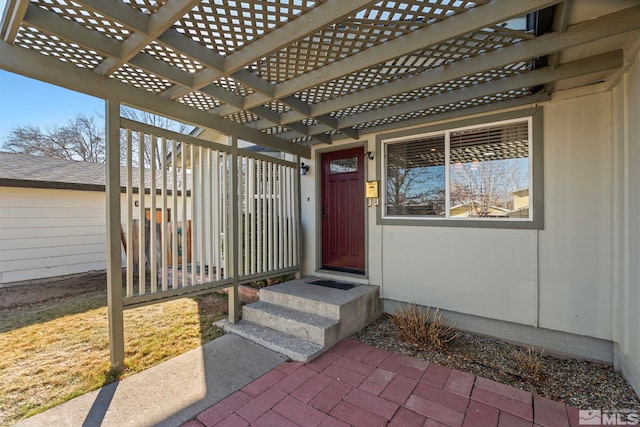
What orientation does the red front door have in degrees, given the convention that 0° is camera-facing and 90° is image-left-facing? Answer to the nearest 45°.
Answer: approximately 45°

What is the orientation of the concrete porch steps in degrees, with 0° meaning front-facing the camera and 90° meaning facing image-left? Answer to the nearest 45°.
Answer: approximately 45°

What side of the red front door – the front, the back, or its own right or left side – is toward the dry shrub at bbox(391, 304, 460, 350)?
left

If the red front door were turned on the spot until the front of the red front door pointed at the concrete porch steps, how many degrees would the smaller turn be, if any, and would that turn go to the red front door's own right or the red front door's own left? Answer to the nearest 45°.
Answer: approximately 45° to the red front door's own left

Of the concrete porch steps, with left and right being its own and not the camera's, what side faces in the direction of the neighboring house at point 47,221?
right

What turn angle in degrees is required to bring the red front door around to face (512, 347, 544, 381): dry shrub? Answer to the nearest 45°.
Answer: approximately 90° to its left

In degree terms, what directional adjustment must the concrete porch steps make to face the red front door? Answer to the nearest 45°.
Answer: approximately 180°

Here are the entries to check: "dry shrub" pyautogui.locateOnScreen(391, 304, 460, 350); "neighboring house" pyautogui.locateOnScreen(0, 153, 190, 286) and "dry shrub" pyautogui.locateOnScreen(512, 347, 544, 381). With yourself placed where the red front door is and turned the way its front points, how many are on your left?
2
